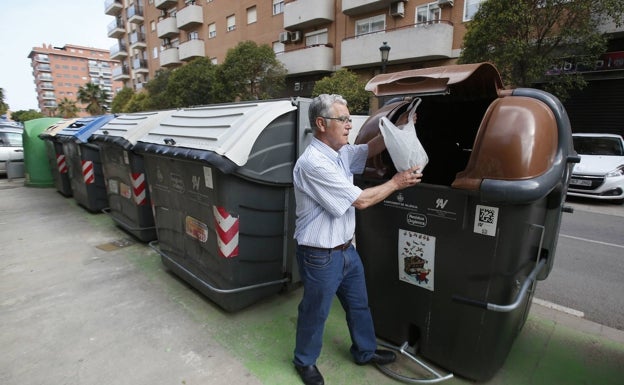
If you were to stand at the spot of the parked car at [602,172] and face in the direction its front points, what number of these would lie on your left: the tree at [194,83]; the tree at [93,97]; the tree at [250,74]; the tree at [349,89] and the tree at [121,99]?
0

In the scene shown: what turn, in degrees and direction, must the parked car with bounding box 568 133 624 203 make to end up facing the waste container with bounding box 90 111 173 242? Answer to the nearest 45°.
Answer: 0° — it already faces it

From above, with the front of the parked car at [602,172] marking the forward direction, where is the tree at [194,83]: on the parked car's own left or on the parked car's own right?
on the parked car's own right

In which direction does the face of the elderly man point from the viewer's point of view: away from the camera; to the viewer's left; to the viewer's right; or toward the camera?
to the viewer's right

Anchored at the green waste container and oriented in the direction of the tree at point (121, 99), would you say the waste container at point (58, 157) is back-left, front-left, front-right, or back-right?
back-right

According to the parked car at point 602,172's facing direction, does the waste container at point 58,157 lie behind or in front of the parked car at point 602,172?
in front

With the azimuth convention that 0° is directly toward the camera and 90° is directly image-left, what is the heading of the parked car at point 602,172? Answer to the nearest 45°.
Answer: approximately 45°

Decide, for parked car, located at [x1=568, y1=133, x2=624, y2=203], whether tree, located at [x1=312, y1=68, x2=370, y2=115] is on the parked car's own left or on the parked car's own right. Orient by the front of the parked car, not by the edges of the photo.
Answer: on the parked car's own right

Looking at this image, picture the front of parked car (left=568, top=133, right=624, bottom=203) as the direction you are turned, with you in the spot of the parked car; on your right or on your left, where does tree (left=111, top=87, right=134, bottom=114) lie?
on your right
